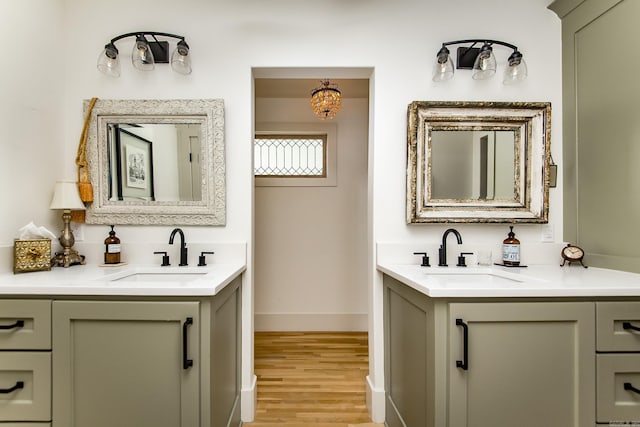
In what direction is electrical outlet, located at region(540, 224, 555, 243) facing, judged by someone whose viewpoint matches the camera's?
facing the viewer

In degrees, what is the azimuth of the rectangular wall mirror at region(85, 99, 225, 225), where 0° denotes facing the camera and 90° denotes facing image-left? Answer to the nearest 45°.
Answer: approximately 0°

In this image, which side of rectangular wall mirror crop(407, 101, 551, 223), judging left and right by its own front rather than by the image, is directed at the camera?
front

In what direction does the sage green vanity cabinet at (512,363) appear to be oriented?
toward the camera

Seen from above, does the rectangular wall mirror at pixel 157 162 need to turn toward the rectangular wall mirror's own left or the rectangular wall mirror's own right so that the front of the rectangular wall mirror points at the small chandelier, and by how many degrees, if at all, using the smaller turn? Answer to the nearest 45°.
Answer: approximately 90° to the rectangular wall mirror's own left

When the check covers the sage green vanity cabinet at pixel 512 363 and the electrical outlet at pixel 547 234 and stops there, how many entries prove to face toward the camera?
2

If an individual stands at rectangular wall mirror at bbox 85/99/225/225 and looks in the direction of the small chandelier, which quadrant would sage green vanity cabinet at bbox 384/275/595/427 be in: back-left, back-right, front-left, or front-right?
front-right

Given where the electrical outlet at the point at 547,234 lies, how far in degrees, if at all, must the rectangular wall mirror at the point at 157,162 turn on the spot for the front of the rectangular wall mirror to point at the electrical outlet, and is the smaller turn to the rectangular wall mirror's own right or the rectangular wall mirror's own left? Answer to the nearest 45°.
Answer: approximately 45° to the rectangular wall mirror's own left

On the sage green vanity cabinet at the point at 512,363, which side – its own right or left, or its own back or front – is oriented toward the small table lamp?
right

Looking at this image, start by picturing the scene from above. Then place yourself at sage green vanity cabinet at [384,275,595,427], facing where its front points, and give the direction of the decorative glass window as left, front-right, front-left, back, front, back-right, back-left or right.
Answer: back-right

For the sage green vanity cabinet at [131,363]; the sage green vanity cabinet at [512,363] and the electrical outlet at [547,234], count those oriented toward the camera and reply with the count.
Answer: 3
